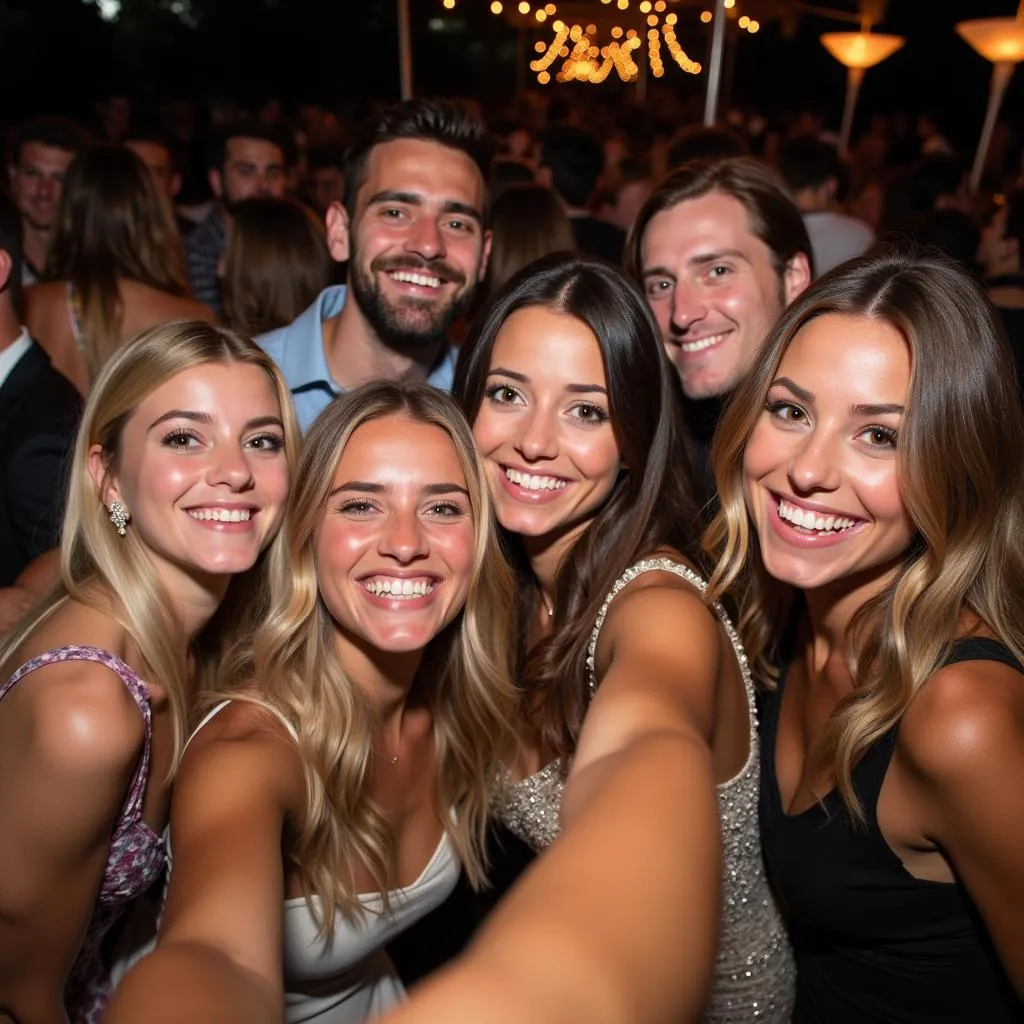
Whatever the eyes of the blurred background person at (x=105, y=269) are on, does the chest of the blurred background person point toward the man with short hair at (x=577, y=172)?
no

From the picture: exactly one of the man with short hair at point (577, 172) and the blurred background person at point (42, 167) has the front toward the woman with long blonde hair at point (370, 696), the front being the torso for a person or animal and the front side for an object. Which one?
the blurred background person

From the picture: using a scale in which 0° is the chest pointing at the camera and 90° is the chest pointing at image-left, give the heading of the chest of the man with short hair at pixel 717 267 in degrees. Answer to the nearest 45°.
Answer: approximately 45°

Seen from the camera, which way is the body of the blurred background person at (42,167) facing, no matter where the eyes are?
toward the camera

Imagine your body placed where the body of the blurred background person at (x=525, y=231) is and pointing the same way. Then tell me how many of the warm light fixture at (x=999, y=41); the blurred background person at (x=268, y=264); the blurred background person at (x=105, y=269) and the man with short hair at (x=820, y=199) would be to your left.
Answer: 2

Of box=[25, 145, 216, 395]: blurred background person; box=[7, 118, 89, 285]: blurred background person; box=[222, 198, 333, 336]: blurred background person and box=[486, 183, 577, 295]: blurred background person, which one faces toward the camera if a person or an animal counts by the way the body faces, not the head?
box=[7, 118, 89, 285]: blurred background person

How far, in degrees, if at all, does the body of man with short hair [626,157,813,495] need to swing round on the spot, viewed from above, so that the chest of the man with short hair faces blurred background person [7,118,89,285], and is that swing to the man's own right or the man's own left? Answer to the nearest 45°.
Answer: approximately 90° to the man's own right

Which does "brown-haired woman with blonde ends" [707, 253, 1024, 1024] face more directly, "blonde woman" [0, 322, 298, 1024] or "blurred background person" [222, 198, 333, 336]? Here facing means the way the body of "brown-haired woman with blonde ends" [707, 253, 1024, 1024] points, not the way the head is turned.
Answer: the blonde woman

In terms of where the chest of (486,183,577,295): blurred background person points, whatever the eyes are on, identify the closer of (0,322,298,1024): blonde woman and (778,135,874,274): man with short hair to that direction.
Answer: the man with short hair

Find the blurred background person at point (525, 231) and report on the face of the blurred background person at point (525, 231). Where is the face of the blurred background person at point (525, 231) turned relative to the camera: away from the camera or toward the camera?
away from the camera

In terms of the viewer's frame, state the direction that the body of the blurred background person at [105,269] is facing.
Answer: away from the camera

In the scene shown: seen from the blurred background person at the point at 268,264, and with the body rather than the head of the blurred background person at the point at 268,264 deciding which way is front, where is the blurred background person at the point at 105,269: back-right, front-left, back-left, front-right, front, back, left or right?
left

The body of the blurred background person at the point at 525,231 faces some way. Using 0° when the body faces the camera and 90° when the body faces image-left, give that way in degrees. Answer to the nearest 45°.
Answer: approximately 180°

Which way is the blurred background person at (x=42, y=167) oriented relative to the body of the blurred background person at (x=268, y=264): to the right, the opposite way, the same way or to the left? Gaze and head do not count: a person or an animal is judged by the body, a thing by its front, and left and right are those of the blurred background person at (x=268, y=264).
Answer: the opposite way

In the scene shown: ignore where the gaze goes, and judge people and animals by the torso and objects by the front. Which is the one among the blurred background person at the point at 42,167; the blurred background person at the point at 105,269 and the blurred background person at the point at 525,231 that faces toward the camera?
the blurred background person at the point at 42,167

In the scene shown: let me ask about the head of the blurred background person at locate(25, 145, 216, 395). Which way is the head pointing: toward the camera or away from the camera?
away from the camera

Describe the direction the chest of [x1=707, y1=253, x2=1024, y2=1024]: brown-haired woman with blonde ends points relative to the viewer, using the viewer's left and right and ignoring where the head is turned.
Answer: facing the viewer and to the left of the viewer

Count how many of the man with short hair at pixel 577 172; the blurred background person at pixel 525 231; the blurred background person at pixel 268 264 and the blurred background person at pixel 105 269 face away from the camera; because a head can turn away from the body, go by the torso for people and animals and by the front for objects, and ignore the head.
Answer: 4

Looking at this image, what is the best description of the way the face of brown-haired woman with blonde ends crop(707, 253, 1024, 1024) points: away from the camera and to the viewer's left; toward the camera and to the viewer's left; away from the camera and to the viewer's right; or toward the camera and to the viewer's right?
toward the camera and to the viewer's left
